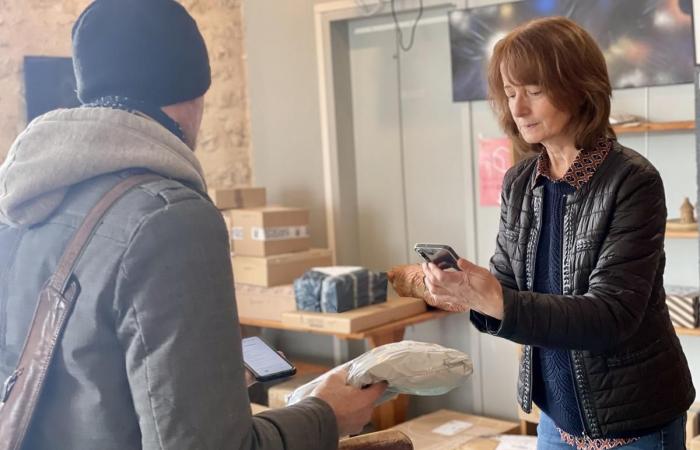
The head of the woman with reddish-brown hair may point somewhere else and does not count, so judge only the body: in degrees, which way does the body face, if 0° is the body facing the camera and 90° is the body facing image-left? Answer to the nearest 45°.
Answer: approximately 45°

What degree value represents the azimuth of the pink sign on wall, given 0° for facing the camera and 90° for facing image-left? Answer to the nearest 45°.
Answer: approximately 0°

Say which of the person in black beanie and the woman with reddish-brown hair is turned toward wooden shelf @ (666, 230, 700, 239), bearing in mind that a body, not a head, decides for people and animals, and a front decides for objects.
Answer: the person in black beanie

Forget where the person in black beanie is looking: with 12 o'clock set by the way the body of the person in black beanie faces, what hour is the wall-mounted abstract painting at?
The wall-mounted abstract painting is roughly at 12 o'clock from the person in black beanie.

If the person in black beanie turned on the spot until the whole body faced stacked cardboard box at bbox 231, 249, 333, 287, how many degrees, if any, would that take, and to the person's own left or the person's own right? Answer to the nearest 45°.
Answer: approximately 45° to the person's own left

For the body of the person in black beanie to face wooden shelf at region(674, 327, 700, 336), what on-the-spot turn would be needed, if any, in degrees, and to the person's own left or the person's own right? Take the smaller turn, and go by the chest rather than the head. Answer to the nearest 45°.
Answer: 0° — they already face it

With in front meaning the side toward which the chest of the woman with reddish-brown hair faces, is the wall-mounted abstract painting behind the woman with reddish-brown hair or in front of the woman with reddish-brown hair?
behind

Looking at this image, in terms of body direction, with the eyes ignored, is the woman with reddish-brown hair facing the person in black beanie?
yes

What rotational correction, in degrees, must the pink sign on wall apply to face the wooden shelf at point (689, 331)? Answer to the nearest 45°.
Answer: approximately 45° to its left

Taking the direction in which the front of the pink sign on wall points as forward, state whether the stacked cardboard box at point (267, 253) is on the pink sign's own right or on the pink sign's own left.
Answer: on the pink sign's own right

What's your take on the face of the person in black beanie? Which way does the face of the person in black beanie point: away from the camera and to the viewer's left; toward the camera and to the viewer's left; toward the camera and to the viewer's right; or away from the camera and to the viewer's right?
away from the camera and to the viewer's right

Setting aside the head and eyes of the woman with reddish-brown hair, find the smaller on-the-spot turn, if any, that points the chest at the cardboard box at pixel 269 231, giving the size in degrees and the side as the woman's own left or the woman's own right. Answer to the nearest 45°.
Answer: approximately 90° to the woman's own right

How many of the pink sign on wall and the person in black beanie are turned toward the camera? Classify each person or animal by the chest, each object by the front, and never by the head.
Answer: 1

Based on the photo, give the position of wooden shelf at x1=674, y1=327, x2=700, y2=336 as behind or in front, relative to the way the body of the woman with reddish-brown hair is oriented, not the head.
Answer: behind
